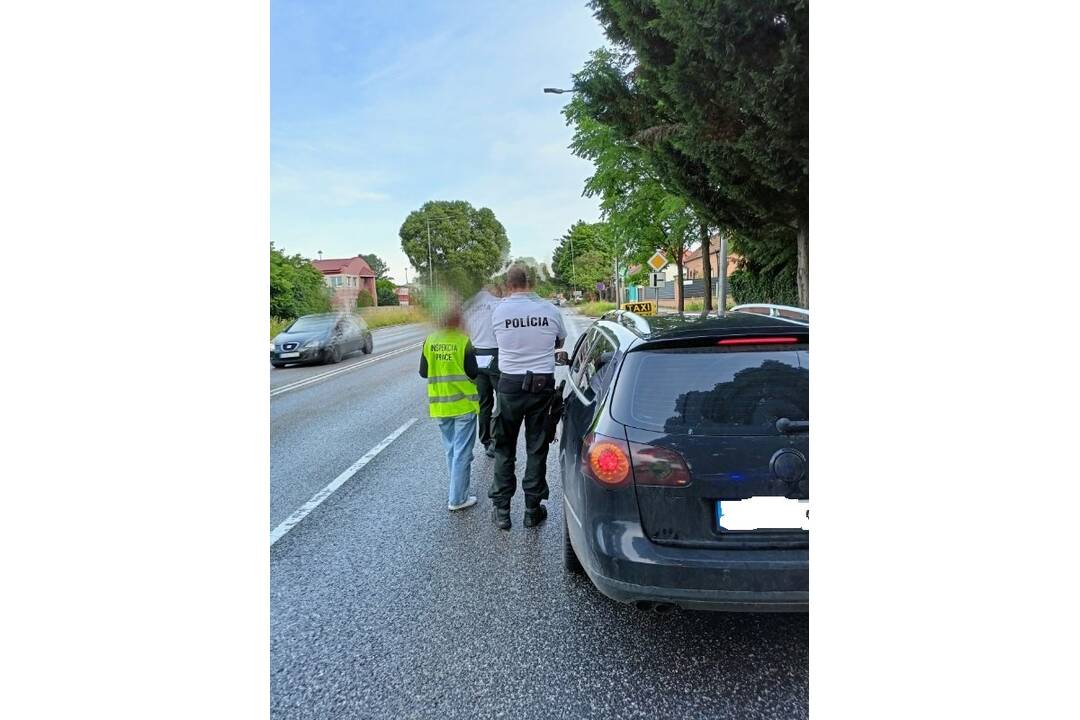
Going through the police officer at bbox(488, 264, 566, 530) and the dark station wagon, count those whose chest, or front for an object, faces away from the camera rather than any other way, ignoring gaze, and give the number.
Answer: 2

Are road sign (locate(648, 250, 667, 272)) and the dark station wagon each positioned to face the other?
yes

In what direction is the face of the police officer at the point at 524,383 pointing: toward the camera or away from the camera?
away from the camera

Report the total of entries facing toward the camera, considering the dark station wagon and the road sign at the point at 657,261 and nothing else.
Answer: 1

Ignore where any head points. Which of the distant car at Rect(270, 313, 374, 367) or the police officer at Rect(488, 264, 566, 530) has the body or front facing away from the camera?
the police officer

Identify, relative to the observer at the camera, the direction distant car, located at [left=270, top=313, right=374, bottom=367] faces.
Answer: facing the viewer and to the left of the viewer

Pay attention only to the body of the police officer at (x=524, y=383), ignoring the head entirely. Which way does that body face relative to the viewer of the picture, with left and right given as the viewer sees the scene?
facing away from the viewer

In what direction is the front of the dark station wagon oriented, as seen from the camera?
facing away from the viewer

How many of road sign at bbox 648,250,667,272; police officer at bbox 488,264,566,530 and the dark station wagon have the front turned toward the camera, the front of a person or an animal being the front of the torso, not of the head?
1

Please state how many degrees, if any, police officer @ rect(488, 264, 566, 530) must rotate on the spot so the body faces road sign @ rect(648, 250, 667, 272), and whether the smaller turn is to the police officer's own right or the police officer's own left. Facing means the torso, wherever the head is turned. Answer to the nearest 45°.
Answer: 0° — they already face it

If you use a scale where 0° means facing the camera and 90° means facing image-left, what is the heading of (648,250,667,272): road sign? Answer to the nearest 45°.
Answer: approximately 0°
